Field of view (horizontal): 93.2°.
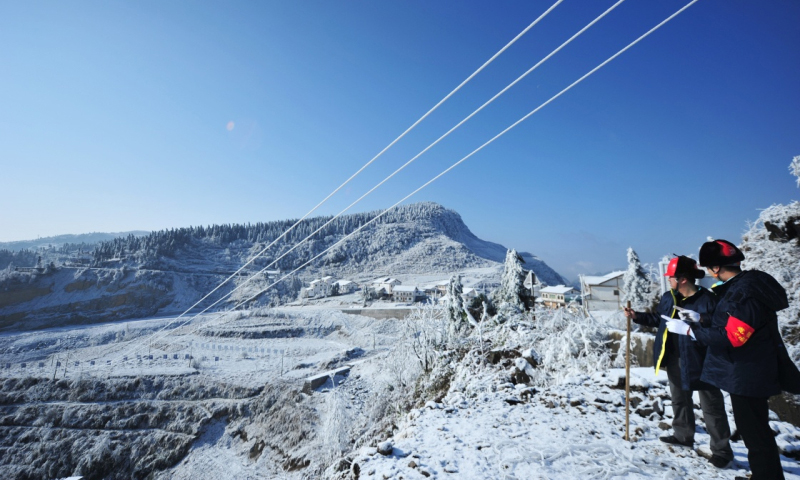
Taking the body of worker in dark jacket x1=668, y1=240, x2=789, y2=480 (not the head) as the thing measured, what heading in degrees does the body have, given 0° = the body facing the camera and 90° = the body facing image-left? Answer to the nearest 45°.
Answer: approximately 90°

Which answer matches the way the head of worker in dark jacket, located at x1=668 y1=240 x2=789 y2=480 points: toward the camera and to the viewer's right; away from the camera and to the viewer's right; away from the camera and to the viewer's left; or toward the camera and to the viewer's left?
away from the camera and to the viewer's left

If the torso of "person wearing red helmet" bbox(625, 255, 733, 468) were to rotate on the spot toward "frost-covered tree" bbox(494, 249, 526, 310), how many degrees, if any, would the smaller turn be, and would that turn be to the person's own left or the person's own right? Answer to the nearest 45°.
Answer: approximately 90° to the person's own right

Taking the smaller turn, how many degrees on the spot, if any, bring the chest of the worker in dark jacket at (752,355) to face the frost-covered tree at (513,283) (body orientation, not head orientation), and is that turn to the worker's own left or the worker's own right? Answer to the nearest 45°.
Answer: approximately 45° to the worker's own right

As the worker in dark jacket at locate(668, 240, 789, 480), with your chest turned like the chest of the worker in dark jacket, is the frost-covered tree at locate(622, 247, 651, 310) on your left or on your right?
on your right
